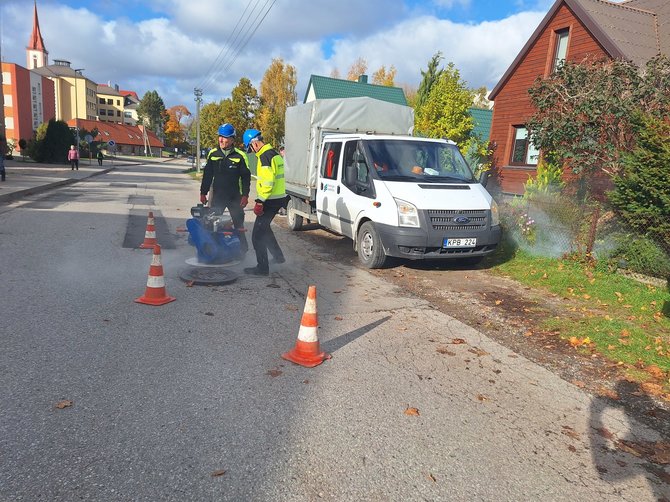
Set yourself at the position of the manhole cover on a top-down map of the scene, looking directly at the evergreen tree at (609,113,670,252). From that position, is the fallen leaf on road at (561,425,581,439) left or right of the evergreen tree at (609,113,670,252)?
right

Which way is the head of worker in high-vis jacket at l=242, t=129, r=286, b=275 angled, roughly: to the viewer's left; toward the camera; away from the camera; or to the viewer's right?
to the viewer's left

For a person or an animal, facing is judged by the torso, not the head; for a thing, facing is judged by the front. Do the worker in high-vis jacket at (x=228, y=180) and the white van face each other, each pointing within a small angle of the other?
no

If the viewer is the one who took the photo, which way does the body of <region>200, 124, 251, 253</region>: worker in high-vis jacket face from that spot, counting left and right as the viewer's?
facing the viewer

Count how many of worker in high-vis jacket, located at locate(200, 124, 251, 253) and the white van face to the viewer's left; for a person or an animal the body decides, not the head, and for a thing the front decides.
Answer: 0

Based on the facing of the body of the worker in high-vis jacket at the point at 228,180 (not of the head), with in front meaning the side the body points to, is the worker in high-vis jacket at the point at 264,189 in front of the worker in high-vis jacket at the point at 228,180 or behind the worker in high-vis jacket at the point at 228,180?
in front

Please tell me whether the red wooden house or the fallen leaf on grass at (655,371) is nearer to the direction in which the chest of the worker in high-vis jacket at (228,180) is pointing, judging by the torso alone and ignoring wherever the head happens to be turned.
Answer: the fallen leaf on grass

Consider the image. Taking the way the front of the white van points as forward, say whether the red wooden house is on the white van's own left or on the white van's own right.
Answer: on the white van's own left

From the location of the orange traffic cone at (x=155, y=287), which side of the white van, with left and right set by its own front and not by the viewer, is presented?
right

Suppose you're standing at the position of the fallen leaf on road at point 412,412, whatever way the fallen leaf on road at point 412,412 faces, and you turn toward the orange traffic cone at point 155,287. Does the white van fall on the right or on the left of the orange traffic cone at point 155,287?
right

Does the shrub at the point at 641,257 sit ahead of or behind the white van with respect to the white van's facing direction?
ahead

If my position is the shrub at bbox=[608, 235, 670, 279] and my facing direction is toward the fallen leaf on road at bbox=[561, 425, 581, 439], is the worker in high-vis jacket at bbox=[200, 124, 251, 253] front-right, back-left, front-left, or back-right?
front-right

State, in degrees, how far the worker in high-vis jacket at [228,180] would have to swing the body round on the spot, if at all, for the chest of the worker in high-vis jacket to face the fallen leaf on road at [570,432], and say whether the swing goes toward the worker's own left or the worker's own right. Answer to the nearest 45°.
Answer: approximately 45° to the worker's own left

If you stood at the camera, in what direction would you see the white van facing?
facing the viewer and to the right of the viewer

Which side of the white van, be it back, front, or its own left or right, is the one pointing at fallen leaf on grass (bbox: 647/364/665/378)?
front

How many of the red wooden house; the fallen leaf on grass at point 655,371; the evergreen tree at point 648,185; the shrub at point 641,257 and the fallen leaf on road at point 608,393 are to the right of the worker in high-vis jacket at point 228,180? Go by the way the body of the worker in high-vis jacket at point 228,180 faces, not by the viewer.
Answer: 0

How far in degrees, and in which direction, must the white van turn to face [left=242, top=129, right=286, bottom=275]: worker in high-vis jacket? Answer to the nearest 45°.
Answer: approximately 90° to its right

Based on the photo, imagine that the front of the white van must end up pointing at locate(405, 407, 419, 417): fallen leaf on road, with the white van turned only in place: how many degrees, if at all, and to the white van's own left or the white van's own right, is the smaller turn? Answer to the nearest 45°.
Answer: approximately 45° to the white van's own right

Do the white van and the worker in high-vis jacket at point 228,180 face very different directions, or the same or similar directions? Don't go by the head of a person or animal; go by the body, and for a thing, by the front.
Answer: same or similar directions
